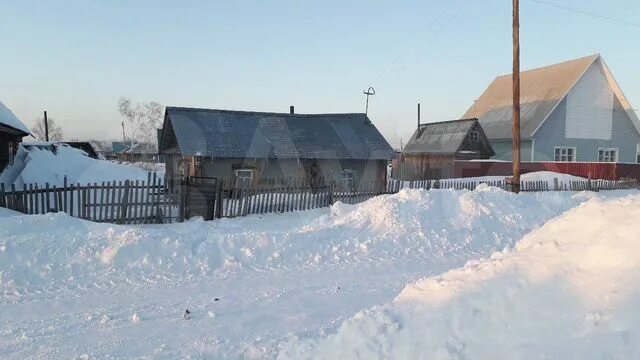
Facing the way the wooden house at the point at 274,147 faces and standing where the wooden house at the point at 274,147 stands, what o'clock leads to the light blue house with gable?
The light blue house with gable is roughly at 8 o'clock from the wooden house.

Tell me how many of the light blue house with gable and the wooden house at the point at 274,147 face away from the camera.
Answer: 0

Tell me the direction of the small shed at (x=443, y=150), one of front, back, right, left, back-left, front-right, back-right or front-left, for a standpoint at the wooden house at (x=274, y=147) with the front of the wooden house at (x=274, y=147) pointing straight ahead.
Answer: back-left

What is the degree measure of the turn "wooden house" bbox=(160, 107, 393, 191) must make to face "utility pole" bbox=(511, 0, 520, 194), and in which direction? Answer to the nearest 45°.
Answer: approximately 45° to its left

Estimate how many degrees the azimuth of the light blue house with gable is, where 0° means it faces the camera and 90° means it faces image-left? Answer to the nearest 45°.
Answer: approximately 315°

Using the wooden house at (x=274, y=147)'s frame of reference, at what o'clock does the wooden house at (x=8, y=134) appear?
the wooden house at (x=8, y=134) is roughly at 3 o'clock from the wooden house at (x=274, y=147).

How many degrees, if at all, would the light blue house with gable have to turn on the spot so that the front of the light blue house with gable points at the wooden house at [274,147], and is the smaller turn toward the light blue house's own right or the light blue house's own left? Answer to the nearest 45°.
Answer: approximately 90° to the light blue house's own right

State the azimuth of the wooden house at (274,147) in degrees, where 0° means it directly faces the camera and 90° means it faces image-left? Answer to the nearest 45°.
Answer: approximately 0°

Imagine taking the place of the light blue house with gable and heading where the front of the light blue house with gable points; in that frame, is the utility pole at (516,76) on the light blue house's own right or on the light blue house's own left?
on the light blue house's own right

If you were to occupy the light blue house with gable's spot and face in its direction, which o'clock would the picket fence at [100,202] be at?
The picket fence is roughly at 2 o'clock from the light blue house with gable.
